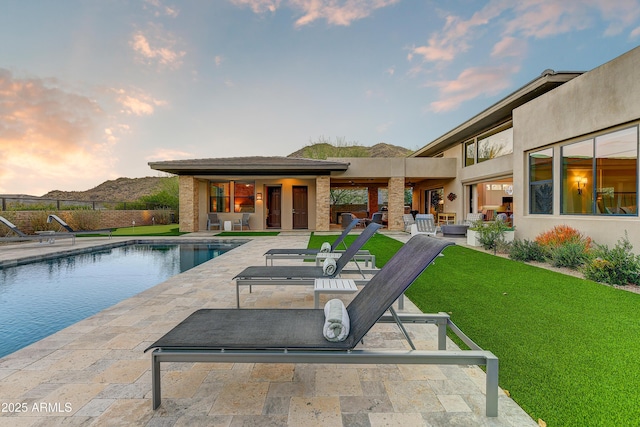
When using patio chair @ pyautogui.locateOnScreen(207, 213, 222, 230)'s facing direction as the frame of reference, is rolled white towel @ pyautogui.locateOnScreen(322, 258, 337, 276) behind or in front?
in front

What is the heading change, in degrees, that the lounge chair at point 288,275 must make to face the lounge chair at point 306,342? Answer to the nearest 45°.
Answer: approximately 90° to its left

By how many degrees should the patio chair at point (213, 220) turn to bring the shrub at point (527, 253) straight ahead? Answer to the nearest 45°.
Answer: approximately 45° to its left

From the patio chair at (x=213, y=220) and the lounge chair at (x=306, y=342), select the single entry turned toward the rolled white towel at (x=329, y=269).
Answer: the patio chair

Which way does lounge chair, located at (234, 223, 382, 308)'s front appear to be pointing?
to the viewer's left

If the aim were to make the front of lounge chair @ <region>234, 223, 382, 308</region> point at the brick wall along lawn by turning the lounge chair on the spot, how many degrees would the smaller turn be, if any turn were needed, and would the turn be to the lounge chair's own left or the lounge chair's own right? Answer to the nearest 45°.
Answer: approximately 45° to the lounge chair's own right

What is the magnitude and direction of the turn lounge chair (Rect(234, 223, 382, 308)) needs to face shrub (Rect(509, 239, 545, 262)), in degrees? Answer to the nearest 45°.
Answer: approximately 135° to its right

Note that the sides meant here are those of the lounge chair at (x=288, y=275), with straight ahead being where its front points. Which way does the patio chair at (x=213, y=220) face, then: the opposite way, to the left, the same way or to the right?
to the left

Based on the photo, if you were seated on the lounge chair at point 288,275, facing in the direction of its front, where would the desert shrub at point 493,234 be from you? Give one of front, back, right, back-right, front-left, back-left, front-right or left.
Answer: back-right
